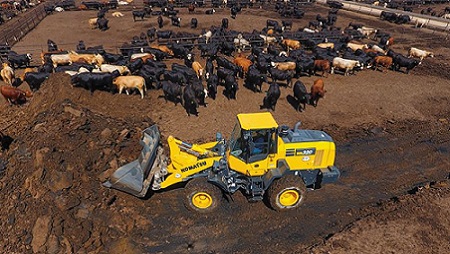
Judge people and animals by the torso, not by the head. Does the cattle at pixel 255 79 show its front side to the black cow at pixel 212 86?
no

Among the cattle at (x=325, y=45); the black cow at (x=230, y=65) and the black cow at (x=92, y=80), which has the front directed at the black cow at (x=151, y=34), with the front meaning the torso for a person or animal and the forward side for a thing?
the cattle

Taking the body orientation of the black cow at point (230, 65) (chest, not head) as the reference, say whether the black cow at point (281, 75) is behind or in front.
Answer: in front

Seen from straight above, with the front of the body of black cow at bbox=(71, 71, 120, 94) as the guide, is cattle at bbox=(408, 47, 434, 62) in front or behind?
behind

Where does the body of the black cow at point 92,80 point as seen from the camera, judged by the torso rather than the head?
to the viewer's left

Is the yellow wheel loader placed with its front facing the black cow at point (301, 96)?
no

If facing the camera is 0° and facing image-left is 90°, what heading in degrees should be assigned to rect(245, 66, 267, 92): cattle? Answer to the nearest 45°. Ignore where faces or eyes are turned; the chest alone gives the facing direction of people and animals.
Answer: approximately 315°

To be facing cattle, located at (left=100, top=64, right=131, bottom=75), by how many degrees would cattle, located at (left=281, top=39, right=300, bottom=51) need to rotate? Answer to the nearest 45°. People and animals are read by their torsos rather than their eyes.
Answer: approximately 45° to its left

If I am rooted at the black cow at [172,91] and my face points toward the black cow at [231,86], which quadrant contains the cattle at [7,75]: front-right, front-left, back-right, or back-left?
back-left
